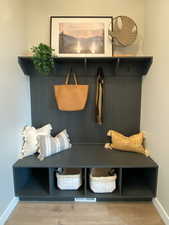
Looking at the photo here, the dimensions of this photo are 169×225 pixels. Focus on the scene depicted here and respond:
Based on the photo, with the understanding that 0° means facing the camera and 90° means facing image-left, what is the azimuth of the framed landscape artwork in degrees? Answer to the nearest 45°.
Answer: approximately 0°
